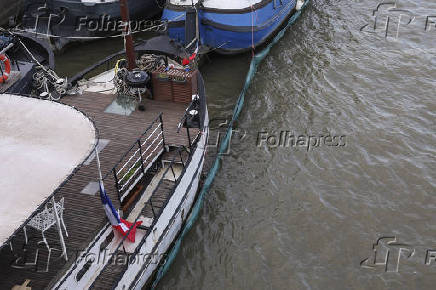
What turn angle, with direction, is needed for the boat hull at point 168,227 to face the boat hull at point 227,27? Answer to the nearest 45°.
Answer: approximately 45° to its left

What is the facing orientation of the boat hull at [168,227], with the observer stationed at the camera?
facing away from the viewer and to the right of the viewer
